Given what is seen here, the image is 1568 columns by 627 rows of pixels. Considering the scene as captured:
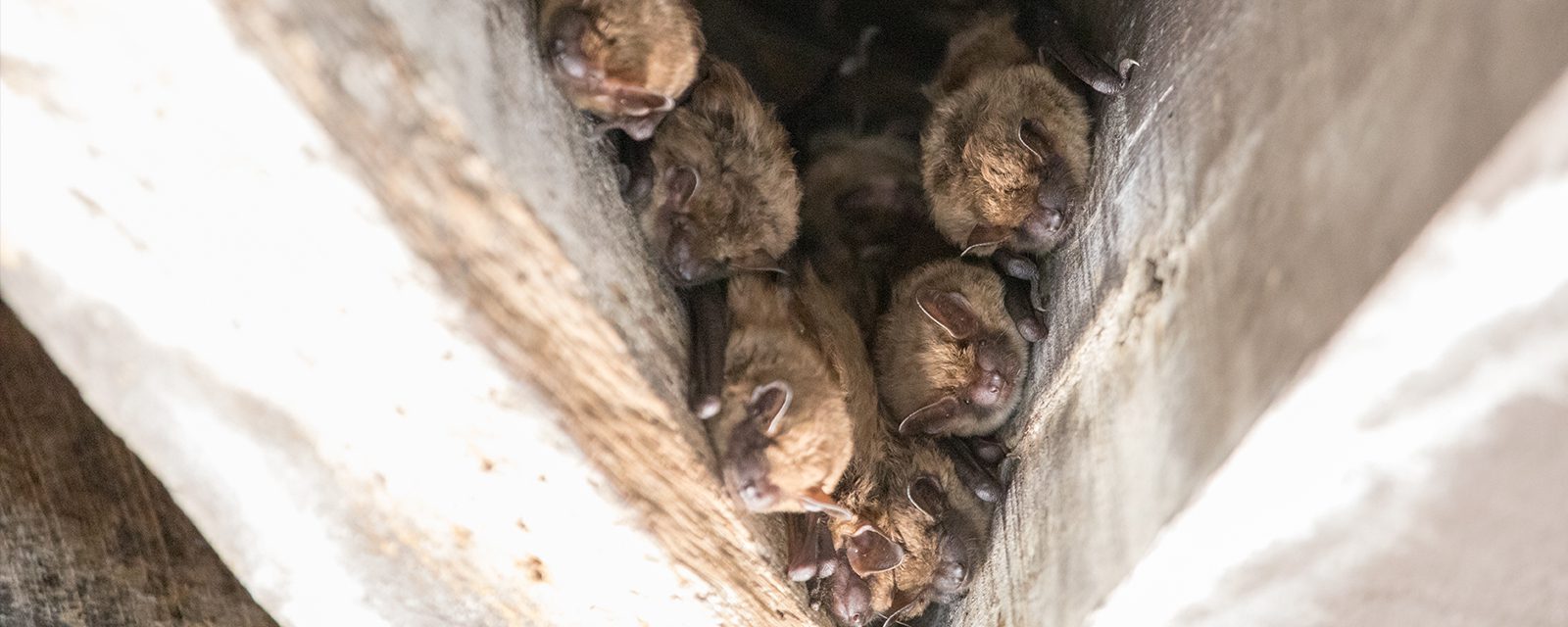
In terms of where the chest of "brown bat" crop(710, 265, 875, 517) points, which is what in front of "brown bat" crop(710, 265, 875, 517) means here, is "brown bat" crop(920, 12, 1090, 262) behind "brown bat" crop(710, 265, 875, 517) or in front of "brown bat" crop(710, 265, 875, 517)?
behind

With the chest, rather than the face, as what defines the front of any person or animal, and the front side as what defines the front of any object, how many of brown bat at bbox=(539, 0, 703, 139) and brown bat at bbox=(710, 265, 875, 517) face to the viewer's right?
0

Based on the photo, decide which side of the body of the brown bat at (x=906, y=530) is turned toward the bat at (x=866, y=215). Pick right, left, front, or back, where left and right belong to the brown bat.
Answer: back

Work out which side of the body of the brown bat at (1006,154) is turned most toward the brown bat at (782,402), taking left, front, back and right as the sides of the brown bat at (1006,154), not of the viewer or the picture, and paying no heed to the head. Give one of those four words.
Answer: right

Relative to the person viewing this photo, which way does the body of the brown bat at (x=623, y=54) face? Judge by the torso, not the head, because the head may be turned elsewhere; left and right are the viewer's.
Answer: facing the viewer and to the left of the viewer

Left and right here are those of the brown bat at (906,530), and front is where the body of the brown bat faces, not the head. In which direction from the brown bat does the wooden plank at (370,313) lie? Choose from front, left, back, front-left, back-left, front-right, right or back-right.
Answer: right
